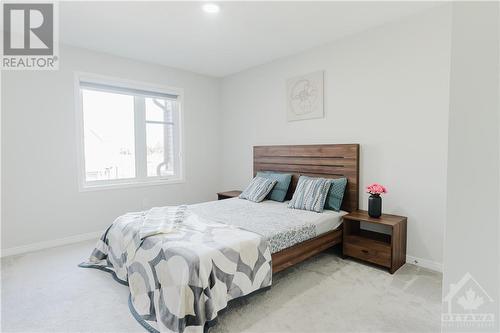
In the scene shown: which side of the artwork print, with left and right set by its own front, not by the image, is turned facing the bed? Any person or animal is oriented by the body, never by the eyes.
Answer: front

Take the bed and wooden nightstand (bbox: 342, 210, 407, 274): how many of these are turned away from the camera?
0

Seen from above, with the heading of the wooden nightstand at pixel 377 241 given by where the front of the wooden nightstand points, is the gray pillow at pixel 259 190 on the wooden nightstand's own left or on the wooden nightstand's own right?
on the wooden nightstand's own right

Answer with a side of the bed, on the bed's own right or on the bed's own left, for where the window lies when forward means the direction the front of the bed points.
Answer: on the bed's own right

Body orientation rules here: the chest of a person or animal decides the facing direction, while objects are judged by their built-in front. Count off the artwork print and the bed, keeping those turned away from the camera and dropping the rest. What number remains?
0

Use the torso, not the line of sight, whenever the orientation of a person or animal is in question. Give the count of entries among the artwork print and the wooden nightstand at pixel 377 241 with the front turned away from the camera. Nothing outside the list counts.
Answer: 0

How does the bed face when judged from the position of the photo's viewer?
facing the viewer and to the left of the viewer
